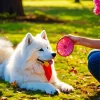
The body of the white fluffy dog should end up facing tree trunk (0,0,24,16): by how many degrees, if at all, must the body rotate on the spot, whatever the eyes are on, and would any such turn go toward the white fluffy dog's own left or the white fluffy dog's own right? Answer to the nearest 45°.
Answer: approximately 135° to the white fluffy dog's own left

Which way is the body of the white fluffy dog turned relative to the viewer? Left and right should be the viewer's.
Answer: facing the viewer and to the right of the viewer
